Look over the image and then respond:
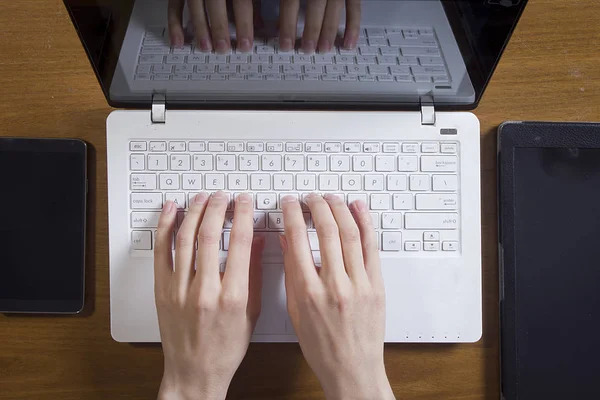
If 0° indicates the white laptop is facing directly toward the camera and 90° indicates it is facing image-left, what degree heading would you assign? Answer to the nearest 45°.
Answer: approximately 0°
